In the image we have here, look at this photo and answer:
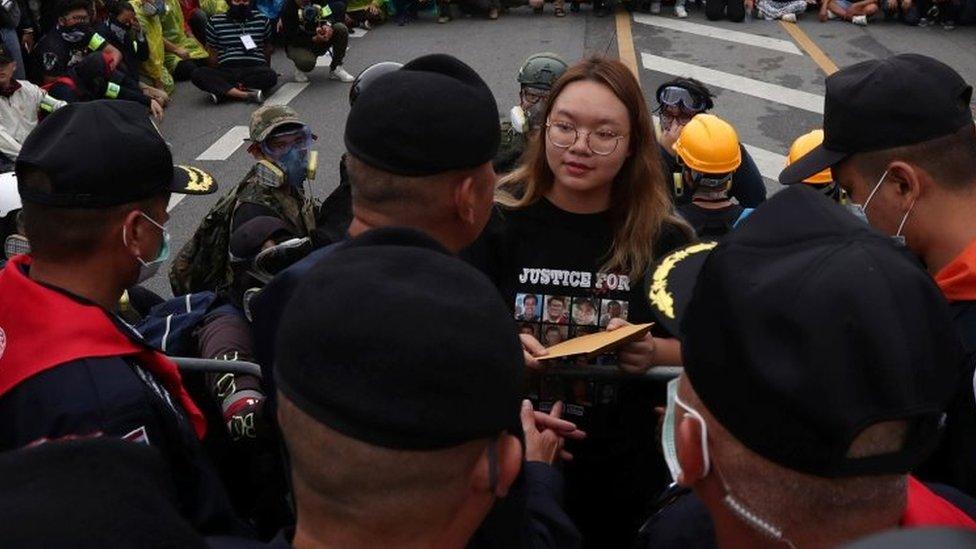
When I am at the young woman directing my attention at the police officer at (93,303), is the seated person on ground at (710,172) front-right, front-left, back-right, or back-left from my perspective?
back-right

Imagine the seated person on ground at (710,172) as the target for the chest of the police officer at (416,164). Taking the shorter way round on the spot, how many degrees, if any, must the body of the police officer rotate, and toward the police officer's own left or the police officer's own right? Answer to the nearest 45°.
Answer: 0° — they already face them

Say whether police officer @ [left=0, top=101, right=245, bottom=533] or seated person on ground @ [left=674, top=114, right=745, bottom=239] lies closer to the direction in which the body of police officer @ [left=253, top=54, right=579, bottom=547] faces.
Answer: the seated person on ground

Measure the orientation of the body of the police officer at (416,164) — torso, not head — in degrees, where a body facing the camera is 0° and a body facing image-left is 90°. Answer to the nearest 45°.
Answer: approximately 225°

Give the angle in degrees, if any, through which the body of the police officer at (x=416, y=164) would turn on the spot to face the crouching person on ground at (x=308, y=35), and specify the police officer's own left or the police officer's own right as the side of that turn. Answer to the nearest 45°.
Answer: approximately 45° to the police officer's own left

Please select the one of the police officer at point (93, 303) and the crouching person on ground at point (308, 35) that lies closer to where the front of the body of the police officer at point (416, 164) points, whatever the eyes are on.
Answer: the crouching person on ground

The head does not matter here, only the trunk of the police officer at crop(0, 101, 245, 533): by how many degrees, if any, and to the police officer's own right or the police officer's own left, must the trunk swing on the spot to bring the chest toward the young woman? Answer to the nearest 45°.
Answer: approximately 45° to the police officer's own right

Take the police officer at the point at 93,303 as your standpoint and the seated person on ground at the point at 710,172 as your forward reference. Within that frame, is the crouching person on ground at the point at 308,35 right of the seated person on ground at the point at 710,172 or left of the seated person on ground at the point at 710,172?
left

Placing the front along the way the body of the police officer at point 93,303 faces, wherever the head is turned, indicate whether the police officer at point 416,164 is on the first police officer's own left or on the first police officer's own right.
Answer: on the first police officer's own right

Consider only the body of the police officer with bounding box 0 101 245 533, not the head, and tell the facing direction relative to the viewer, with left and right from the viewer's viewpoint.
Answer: facing away from the viewer and to the right of the viewer

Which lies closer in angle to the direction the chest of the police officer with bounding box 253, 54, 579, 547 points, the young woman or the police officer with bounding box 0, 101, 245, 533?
the young woman
